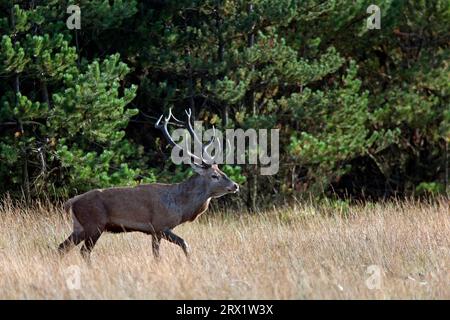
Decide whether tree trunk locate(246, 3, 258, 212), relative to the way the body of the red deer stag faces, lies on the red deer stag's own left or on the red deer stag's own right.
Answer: on the red deer stag's own left

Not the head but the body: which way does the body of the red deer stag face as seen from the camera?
to the viewer's right
